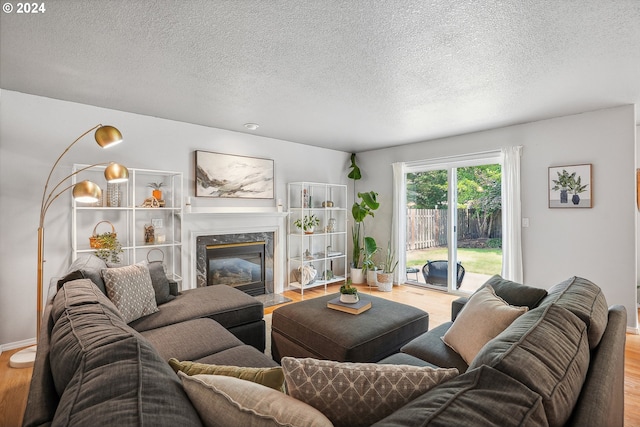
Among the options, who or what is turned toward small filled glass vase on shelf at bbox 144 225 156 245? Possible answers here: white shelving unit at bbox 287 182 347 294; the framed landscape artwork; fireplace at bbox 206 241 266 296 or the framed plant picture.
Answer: the framed plant picture

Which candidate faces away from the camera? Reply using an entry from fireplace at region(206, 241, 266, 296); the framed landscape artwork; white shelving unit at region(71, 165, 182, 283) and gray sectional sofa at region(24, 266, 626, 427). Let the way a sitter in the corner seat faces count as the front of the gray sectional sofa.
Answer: the gray sectional sofa

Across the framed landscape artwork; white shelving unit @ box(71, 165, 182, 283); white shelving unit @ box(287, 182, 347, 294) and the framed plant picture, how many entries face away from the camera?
0

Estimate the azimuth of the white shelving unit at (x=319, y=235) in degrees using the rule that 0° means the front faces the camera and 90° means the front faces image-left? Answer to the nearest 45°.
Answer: approximately 315°

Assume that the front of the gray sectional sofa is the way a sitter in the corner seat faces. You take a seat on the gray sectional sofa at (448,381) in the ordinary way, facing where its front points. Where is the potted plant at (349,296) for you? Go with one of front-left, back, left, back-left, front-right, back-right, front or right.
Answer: front

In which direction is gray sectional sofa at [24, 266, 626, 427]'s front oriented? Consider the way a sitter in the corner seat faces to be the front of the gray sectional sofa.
away from the camera

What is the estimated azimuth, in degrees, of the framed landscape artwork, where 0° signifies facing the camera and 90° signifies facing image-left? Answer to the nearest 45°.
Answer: approximately 315°

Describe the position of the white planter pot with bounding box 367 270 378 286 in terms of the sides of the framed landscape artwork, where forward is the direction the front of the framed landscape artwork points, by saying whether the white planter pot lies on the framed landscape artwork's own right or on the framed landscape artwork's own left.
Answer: on the framed landscape artwork's own left

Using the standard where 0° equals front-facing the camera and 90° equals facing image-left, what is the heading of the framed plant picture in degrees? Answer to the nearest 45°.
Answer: approximately 45°

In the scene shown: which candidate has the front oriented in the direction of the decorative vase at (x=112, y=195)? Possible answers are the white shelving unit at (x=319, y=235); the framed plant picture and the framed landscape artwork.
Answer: the framed plant picture

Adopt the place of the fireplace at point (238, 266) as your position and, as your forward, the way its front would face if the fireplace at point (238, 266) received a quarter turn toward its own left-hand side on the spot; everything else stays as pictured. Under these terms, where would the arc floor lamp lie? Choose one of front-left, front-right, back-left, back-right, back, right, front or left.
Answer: back

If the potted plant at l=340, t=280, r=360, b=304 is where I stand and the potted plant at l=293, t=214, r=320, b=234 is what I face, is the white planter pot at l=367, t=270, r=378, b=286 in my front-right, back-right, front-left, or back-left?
front-right

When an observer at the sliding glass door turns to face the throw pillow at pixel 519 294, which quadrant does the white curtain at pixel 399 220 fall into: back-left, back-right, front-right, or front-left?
back-right
